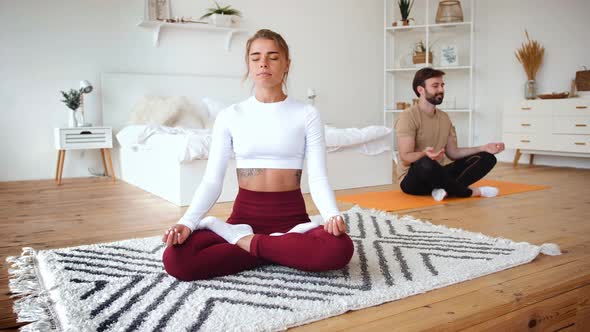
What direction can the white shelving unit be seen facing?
toward the camera

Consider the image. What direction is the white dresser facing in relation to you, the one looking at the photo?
facing the viewer and to the left of the viewer

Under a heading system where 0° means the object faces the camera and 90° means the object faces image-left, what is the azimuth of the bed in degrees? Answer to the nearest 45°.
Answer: approximately 315°

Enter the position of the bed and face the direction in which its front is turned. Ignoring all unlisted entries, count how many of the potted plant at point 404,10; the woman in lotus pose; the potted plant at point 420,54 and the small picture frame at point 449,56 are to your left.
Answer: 3

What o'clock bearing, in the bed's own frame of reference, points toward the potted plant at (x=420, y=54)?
The potted plant is roughly at 9 o'clock from the bed.

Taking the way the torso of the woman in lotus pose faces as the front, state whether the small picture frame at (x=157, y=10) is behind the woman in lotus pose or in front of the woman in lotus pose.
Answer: behind

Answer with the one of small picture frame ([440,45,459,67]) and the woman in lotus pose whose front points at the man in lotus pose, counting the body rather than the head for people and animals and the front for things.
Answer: the small picture frame

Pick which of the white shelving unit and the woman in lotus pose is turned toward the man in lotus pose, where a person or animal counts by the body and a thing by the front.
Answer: the white shelving unit

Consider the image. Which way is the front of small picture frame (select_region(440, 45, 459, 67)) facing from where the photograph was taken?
facing the viewer

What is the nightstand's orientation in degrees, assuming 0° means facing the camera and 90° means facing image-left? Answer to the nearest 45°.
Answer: approximately 315°

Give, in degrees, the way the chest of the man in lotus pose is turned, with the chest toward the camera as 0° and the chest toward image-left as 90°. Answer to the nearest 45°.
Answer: approximately 315°
